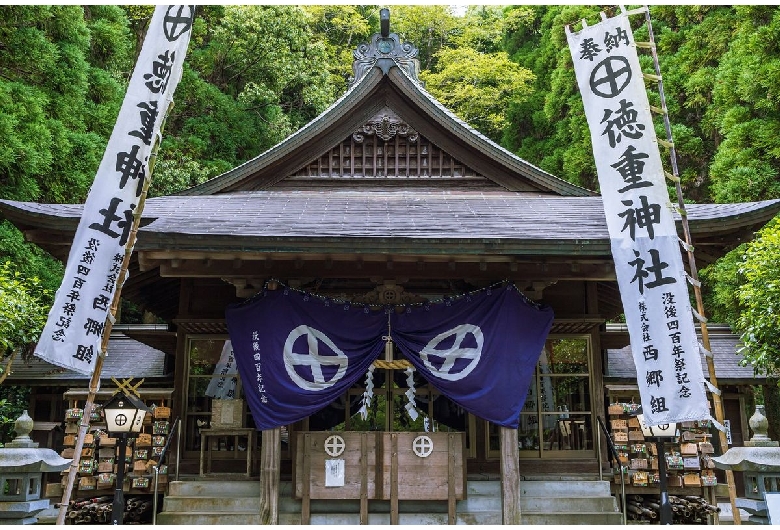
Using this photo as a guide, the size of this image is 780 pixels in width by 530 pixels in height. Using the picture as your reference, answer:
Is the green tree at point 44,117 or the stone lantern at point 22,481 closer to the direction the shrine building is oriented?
the stone lantern

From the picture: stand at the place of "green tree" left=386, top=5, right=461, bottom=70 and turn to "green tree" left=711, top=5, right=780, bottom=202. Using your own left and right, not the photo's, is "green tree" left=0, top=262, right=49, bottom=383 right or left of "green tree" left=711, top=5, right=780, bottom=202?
right

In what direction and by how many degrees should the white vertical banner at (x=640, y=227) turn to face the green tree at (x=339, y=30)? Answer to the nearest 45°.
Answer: approximately 135° to its right

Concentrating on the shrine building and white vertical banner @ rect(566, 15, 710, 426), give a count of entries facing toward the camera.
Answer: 2

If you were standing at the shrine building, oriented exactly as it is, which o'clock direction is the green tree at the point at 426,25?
The green tree is roughly at 6 o'clock from the shrine building.

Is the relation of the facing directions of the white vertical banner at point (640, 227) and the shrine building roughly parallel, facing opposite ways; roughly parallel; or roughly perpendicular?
roughly parallel

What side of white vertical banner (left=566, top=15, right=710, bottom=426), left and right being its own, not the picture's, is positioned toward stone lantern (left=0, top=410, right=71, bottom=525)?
right

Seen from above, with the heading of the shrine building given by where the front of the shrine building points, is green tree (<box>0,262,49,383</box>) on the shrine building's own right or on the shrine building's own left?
on the shrine building's own right

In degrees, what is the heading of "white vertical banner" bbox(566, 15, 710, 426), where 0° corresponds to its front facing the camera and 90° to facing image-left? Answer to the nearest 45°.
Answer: approximately 0°

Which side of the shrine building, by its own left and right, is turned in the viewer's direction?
front

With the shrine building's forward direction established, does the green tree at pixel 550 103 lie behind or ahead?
behind
